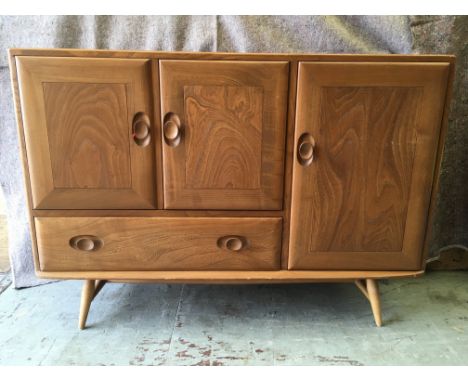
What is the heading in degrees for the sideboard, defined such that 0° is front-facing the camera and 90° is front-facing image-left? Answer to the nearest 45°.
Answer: approximately 0°
